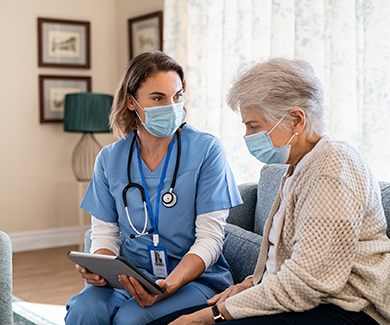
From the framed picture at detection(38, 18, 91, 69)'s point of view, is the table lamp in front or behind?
in front

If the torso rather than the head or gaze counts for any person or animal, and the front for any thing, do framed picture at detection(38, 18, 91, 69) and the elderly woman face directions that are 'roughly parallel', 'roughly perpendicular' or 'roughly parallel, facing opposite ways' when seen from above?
roughly perpendicular

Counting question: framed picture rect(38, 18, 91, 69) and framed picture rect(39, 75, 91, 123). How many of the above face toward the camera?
2

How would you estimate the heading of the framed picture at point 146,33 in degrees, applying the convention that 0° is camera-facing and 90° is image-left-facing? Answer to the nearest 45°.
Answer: approximately 45°

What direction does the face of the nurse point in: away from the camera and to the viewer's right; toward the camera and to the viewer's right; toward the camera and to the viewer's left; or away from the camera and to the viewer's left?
toward the camera and to the viewer's right

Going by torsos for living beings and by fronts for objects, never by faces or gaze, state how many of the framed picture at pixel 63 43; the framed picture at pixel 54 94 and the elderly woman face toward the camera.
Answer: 2

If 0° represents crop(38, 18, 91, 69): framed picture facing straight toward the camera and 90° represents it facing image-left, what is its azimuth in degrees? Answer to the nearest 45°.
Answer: approximately 0°

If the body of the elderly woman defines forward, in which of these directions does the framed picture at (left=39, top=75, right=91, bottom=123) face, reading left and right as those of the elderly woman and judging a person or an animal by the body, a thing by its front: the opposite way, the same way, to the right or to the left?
to the left

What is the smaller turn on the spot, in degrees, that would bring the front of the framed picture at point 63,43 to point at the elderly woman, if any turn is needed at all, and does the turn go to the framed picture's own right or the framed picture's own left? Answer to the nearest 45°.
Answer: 0° — it already faces them

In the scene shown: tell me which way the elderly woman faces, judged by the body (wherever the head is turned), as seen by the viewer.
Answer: to the viewer's left

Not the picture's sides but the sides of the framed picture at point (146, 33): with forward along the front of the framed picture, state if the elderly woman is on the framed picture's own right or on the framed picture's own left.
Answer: on the framed picture's own left

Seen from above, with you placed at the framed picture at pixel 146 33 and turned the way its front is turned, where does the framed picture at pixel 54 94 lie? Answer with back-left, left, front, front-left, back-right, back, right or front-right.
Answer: front-right
